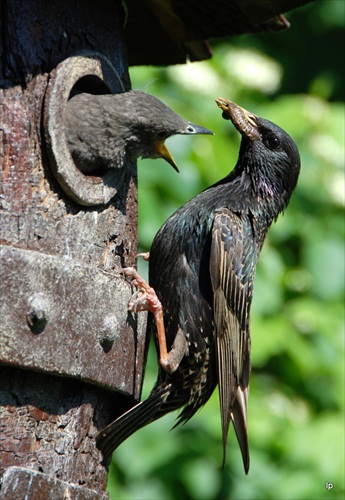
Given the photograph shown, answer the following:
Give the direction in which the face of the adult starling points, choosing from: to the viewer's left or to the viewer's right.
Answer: to the viewer's left

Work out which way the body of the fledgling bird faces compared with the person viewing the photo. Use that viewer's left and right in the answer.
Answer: facing to the right of the viewer

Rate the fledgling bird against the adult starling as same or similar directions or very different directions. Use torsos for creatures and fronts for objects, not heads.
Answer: very different directions

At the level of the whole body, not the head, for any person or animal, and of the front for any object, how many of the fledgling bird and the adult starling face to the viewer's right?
1

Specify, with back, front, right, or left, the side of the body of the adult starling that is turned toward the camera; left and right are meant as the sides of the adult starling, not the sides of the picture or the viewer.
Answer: left
